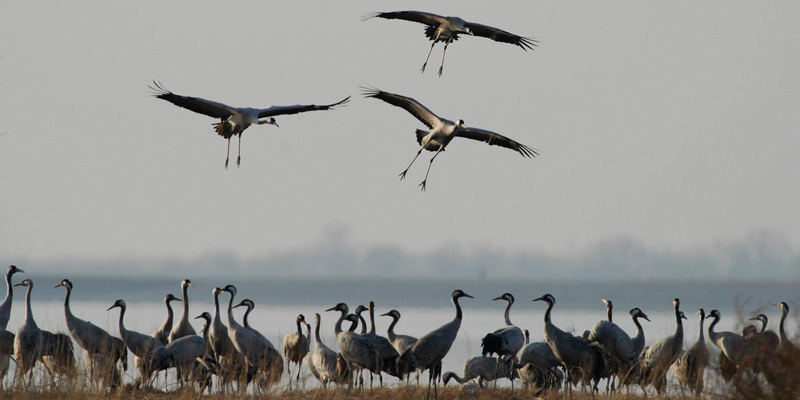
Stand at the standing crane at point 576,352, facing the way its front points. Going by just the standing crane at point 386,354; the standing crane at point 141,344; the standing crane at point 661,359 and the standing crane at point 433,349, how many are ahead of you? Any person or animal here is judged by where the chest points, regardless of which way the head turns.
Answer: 3

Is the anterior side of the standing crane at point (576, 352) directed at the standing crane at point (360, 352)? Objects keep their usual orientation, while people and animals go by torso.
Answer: yes

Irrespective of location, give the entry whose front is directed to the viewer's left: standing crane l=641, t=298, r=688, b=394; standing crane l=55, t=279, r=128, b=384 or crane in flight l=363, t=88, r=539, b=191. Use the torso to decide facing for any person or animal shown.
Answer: standing crane l=55, t=279, r=128, b=384

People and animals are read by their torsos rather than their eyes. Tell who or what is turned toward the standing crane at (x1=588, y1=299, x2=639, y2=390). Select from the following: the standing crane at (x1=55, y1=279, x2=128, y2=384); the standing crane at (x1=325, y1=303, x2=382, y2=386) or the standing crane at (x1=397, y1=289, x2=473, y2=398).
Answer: the standing crane at (x1=397, y1=289, x2=473, y2=398)

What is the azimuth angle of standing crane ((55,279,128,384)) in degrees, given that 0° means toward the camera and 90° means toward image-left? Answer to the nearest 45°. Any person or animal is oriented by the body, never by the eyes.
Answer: approximately 90°

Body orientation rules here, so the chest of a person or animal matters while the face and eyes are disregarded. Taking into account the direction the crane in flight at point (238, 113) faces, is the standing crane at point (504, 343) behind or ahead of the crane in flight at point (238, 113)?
ahead

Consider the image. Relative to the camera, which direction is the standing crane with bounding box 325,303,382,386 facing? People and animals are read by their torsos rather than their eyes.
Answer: to the viewer's left

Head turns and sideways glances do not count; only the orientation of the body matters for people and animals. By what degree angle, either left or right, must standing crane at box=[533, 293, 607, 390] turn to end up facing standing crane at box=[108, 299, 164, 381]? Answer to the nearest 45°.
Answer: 0° — it already faces it

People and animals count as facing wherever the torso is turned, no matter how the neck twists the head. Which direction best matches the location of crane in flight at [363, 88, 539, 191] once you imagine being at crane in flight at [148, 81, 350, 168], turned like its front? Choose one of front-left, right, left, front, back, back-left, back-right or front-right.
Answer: front-left

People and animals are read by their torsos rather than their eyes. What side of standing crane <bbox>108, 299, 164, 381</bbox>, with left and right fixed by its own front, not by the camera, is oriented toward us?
left

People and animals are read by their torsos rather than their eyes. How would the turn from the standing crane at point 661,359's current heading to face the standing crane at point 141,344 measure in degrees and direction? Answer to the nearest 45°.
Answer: approximately 180°

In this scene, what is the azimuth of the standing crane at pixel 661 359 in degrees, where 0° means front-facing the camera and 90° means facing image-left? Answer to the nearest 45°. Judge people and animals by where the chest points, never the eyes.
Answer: approximately 270°
